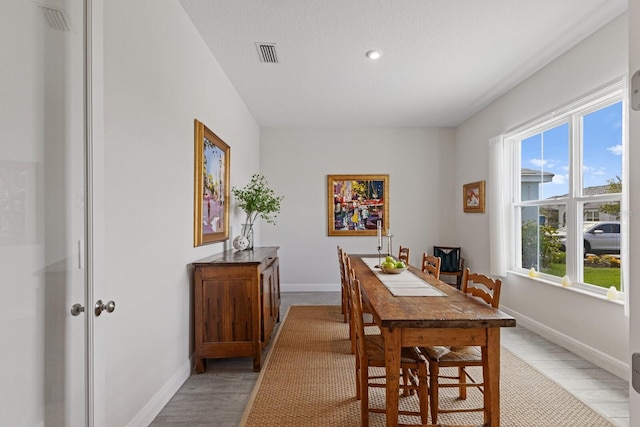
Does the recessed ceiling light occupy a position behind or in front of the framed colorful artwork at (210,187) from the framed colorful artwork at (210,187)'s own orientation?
in front

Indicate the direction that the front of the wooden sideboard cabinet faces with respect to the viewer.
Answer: facing to the right of the viewer

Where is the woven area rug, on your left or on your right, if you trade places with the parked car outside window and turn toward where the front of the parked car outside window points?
on your left

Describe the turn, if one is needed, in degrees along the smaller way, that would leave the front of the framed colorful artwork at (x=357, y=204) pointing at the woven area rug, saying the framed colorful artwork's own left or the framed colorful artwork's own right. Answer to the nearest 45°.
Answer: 0° — it already faces it

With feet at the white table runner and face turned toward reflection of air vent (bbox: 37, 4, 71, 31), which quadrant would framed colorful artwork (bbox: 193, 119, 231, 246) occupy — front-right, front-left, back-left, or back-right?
front-right

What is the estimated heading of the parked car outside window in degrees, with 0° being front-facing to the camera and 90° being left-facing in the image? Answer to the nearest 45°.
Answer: approximately 90°

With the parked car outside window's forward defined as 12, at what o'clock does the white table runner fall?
The white table runner is roughly at 10 o'clock from the parked car outside window.

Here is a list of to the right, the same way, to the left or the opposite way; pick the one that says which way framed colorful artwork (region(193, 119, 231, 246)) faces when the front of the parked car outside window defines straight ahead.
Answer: the opposite way

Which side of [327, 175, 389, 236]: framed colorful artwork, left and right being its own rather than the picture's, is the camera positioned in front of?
front

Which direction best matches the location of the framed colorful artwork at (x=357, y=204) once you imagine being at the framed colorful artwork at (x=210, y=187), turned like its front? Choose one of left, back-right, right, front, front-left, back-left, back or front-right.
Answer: left

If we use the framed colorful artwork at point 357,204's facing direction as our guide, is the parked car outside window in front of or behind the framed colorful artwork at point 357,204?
behind

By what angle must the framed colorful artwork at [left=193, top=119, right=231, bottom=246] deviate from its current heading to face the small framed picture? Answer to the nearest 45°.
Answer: approximately 45° to its left

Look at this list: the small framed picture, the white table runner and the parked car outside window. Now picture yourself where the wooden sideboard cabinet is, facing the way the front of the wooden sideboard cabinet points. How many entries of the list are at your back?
0

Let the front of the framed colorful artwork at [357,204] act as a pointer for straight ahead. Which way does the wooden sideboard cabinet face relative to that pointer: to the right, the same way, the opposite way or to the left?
to the left

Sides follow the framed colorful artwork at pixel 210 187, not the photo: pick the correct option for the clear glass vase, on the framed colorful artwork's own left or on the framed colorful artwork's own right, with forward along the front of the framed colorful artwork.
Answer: on the framed colorful artwork's own left

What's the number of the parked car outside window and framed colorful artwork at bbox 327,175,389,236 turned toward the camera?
1

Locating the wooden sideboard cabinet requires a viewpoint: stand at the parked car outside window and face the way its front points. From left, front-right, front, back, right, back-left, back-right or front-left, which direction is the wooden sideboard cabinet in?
front-left
